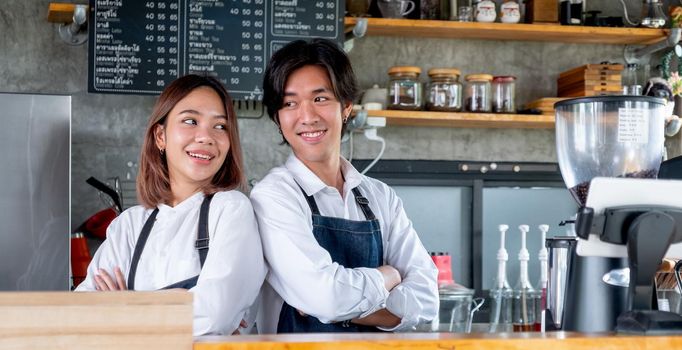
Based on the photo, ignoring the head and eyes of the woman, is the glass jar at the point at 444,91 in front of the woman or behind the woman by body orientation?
behind

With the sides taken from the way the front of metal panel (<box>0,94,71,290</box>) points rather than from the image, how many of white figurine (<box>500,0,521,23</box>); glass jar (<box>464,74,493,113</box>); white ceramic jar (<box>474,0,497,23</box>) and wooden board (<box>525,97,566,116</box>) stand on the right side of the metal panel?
0

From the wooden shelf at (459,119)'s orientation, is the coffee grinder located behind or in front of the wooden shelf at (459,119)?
in front

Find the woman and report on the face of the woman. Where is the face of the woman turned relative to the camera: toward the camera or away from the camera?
toward the camera

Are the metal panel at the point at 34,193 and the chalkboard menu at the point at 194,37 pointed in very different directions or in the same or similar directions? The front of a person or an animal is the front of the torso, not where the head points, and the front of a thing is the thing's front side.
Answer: same or similar directions

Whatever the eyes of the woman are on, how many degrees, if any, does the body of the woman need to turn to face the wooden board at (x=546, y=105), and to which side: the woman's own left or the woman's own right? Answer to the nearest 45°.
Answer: approximately 180°

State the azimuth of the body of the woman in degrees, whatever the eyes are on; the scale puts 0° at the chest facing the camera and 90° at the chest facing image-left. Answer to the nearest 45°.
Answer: approximately 45°

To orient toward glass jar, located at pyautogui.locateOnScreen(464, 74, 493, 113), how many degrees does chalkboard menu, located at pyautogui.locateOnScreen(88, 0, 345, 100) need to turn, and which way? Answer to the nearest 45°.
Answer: approximately 90° to its left

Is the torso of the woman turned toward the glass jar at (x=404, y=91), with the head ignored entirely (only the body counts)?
no

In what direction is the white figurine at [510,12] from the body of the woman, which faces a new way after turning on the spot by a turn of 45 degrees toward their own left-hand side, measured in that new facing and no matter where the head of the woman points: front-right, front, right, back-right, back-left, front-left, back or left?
back-left

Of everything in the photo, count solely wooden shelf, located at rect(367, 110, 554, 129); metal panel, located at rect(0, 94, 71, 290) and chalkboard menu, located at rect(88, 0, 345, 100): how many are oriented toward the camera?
3

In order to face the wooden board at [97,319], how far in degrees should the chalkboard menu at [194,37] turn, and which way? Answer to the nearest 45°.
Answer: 0° — it already faces it

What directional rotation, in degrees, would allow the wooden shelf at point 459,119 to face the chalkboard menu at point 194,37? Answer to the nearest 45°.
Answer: approximately 90° to its right

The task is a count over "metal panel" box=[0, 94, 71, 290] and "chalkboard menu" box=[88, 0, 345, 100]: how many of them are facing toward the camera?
2

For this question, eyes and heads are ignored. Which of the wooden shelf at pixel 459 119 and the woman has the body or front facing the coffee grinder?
the wooden shelf

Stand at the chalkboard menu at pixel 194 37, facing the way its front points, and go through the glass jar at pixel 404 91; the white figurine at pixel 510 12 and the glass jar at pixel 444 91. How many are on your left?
3

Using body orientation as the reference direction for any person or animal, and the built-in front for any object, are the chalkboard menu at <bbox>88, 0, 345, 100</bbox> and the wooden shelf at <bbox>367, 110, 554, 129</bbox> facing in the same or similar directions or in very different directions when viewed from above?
same or similar directions

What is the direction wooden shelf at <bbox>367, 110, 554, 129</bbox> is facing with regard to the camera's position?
facing the viewer
